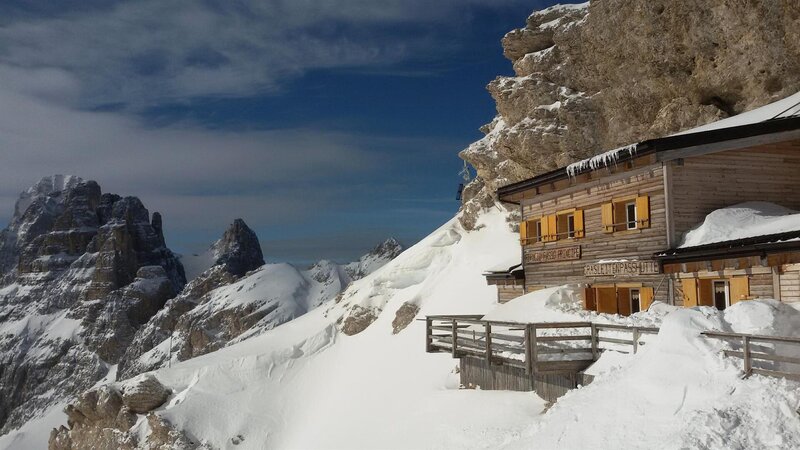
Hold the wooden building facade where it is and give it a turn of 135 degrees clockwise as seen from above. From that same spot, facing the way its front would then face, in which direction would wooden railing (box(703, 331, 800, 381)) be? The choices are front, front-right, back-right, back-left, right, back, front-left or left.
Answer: back

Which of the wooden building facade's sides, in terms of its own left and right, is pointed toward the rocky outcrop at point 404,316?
right

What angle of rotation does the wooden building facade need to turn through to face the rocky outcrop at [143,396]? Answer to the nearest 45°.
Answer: approximately 45° to its right

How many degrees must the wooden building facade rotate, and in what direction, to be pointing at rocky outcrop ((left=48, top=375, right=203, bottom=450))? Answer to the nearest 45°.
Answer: approximately 45° to its right

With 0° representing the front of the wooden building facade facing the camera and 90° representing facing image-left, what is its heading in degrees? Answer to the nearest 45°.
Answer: approximately 45°
